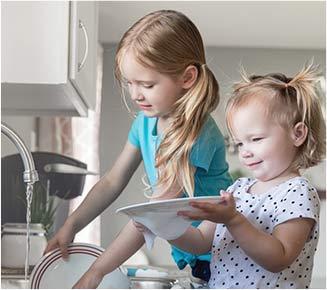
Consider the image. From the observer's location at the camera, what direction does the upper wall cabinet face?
facing to the right of the viewer

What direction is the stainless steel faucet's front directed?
to the viewer's right

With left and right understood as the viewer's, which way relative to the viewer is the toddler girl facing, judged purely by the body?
facing the viewer and to the left of the viewer

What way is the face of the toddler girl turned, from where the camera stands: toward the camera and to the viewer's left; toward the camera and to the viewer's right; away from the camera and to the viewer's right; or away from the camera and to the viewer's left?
toward the camera and to the viewer's left

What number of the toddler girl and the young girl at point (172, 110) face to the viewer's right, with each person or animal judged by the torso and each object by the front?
0
